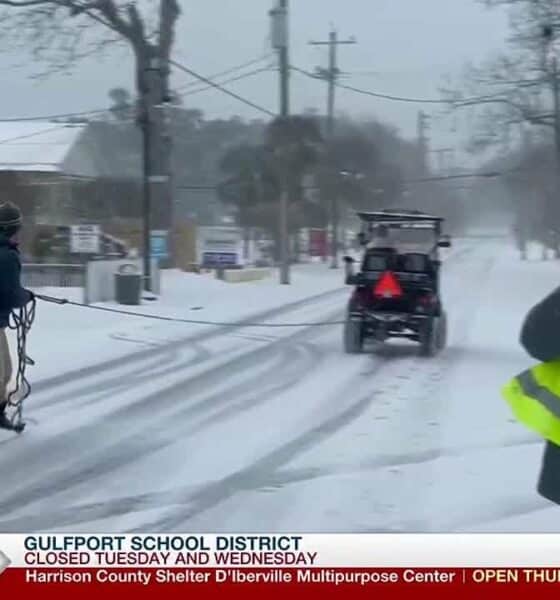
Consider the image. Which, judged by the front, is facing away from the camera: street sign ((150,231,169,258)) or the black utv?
the black utv

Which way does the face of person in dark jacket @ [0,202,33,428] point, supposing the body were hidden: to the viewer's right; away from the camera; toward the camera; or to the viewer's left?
to the viewer's right

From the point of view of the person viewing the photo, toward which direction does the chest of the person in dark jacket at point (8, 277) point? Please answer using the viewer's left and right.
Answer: facing to the right of the viewer

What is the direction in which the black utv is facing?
away from the camera

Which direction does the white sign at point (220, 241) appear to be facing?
toward the camera

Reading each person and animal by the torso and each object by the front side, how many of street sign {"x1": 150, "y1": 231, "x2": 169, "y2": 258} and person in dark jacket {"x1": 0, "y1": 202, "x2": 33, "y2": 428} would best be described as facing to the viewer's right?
1

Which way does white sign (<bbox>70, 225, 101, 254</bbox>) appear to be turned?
toward the camera

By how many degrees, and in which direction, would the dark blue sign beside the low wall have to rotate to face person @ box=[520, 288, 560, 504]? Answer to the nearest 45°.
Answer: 0° — it already faces them

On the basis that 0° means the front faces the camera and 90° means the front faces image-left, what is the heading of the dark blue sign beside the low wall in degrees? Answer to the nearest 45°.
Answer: approximately 0°
